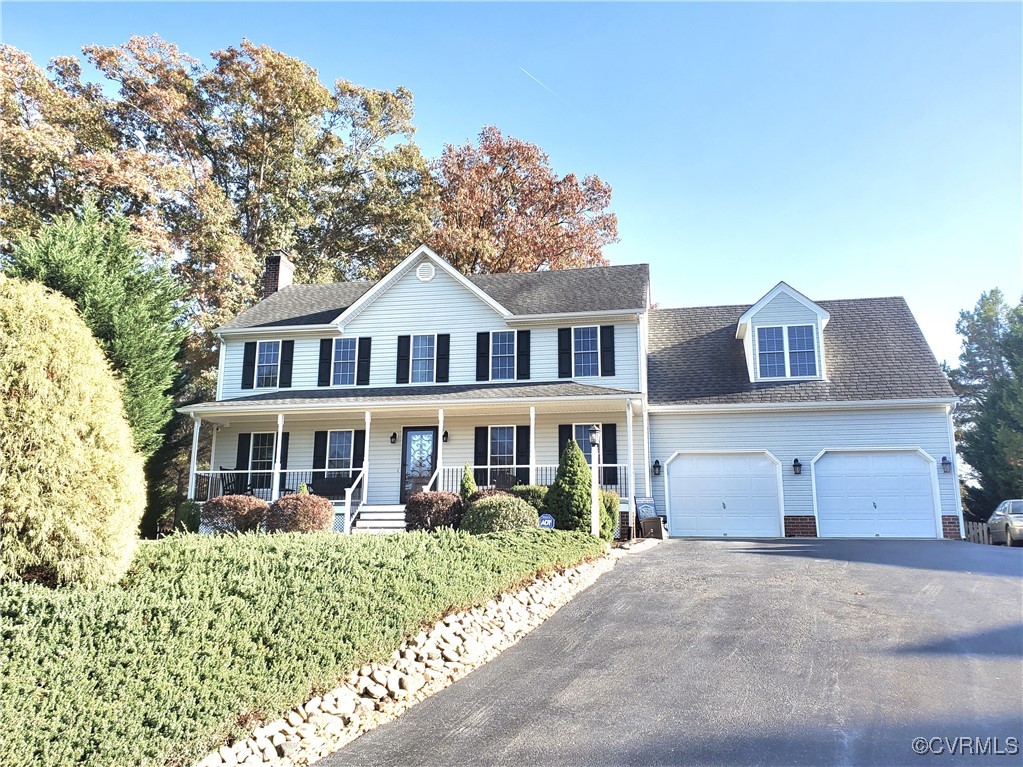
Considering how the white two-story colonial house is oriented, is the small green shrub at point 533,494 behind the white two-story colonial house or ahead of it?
ahead

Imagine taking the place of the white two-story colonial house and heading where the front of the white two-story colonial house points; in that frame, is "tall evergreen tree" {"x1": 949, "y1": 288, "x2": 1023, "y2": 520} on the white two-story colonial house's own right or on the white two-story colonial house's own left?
on the white two-story colonial house's own left

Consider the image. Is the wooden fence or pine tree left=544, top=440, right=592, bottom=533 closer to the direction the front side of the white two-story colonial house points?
the pine tree

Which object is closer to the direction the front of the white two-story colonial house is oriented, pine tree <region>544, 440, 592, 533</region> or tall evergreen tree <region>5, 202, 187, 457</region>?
the pine tree

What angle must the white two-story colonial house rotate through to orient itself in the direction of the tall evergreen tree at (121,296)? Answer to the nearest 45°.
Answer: approximately 90° to its right

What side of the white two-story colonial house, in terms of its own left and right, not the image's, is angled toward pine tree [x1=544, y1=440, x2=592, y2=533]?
front

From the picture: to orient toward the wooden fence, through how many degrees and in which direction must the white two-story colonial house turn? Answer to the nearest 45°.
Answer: approximately 90° to its left

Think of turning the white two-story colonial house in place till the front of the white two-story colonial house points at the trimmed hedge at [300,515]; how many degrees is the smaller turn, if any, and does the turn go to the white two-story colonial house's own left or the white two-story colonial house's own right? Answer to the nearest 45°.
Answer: approximately 45° to the white two-story colonial house's own right

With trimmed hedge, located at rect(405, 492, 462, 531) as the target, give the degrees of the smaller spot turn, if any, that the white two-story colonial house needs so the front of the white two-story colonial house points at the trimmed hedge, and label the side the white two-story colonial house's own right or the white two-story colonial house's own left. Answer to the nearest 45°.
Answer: approximately 45° to the white two-story colonial house's own right

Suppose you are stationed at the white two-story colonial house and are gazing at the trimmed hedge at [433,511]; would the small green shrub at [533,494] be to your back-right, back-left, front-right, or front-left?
front-left

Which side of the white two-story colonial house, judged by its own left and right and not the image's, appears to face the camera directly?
front

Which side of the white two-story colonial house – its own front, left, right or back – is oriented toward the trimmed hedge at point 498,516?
front

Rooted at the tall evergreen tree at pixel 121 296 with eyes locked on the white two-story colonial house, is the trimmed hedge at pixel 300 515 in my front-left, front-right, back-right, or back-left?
front-right
